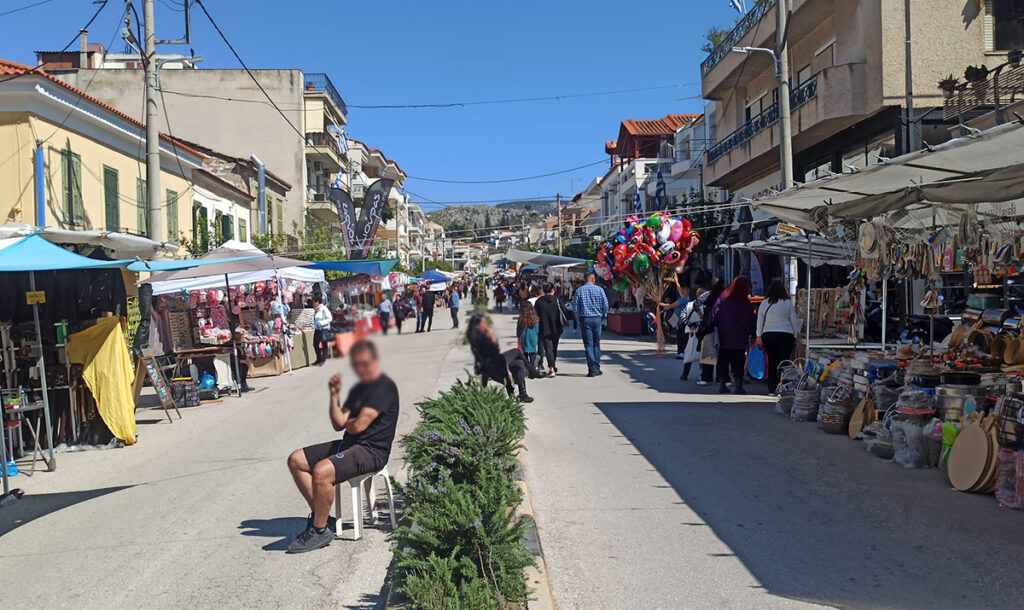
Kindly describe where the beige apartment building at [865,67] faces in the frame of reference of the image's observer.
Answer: facing the viewer and to the left of the viewer

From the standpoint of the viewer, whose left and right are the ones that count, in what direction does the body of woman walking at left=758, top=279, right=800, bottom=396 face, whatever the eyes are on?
facing away from the viewer

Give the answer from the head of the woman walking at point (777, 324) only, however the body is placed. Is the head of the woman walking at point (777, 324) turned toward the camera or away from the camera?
away from the camera

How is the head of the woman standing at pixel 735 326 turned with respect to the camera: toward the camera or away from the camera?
away from the camera

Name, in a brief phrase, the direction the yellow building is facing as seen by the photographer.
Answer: facing the viewer and to the right of the viewer

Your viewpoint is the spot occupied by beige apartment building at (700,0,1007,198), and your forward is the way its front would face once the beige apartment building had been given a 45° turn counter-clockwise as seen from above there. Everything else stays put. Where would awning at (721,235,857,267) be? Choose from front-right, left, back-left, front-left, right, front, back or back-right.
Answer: front
